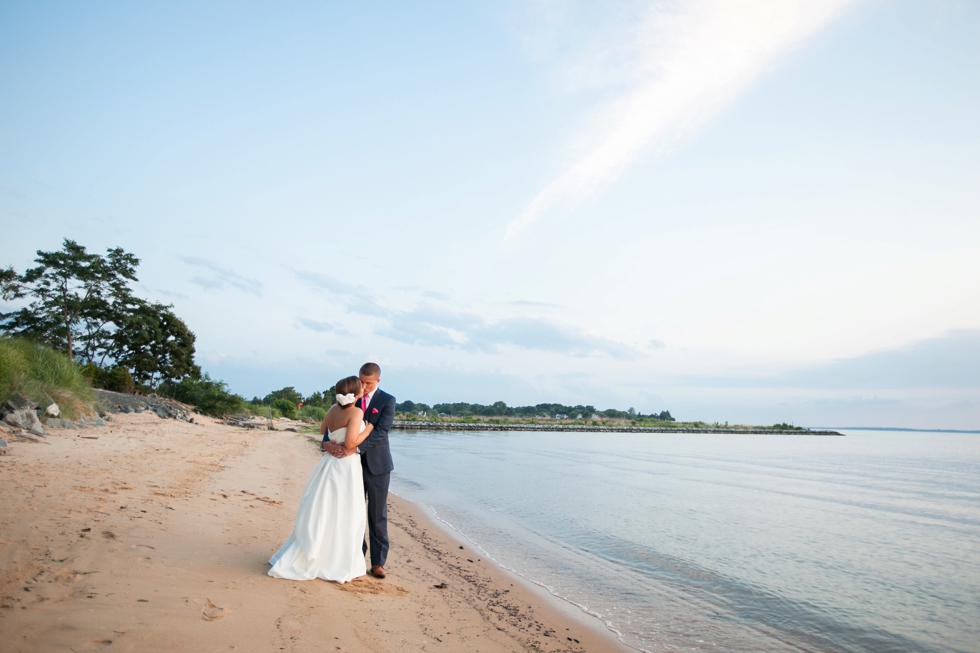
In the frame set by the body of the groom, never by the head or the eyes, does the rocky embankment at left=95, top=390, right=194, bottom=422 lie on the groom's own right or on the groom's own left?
on the groom's own right

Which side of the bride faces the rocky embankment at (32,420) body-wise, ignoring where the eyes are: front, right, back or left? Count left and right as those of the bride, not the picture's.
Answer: left

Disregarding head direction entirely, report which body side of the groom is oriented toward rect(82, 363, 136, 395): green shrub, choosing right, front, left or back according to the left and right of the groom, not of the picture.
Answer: right

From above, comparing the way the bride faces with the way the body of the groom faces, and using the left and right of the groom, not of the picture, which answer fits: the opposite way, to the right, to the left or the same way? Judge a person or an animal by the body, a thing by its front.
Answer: the opposite way

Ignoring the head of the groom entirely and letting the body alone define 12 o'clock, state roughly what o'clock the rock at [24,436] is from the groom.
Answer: The rock is roughly at 3 o'clock from the groom.

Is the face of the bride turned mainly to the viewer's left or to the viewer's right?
to the viewer's right

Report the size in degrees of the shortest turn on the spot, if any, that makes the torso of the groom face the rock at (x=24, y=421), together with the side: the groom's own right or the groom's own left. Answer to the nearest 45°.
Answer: approximately 90° to the groom's own right

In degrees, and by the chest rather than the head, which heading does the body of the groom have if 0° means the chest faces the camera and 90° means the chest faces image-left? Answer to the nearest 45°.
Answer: approximately 45°

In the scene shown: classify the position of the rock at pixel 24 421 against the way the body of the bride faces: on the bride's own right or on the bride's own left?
on the bride's own left

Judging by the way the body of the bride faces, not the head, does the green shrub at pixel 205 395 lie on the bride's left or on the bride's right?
on the bride's left

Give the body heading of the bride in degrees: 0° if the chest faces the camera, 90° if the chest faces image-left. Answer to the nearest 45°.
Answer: approximately 225°
